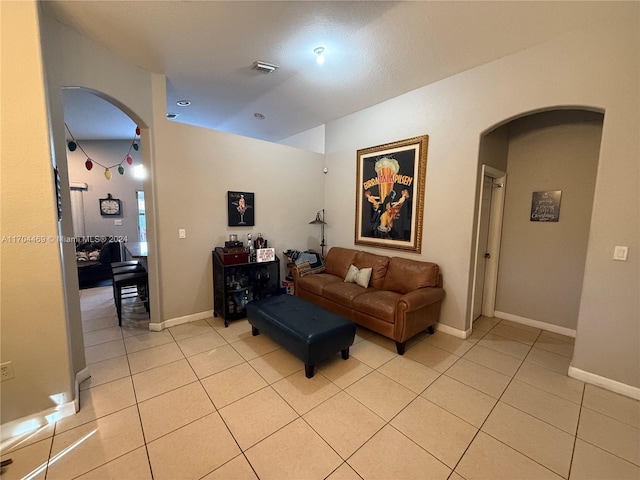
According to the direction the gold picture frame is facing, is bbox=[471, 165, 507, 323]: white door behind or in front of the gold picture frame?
behind

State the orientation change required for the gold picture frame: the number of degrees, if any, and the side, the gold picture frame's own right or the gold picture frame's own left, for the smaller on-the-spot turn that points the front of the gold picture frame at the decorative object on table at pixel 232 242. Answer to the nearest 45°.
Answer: approximately 45° to the gold picture frame's own right

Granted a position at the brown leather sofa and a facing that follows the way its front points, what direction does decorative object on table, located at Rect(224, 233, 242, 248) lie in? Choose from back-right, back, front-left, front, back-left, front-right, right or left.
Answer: front-right

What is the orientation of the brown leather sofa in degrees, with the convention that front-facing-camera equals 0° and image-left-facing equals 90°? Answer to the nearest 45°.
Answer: approximately 45°

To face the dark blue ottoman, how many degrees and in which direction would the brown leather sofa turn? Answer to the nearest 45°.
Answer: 0° — it already faces it

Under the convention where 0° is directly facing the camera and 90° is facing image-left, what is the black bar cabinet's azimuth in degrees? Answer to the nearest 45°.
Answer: approximately 315°
